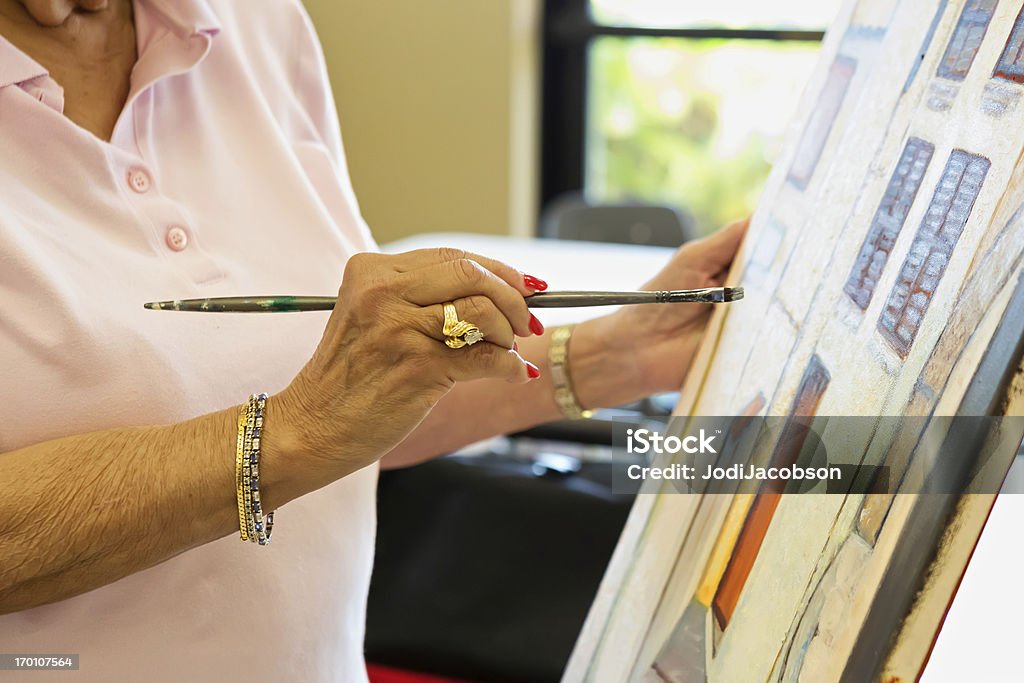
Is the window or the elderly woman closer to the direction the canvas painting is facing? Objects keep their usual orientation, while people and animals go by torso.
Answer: the elderly woman

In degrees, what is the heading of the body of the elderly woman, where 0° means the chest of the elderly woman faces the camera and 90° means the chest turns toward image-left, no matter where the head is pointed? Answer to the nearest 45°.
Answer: approximately 315°

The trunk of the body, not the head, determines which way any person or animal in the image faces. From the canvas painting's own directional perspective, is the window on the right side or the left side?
on its right

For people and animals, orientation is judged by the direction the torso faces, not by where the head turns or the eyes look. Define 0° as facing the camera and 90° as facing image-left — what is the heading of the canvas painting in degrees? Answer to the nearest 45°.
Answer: approximately 45°

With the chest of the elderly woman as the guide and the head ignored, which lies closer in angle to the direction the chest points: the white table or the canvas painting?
the canvas painting

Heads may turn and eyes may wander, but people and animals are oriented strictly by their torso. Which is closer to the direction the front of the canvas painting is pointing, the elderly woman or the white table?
the elderly woman
